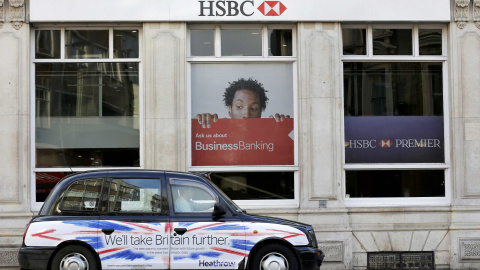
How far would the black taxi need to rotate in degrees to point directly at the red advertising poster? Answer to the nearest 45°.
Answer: approximately 45° to its left

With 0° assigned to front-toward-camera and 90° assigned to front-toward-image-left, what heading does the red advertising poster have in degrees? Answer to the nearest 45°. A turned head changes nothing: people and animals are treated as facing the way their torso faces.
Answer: approximately 0°

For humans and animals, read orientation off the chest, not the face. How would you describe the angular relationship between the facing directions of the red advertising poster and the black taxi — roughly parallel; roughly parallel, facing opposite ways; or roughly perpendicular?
roughly perpendicular

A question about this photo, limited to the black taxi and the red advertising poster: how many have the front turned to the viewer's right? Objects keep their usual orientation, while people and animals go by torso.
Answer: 1

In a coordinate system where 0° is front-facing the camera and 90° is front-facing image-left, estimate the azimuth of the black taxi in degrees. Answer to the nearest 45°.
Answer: approximately 270°
